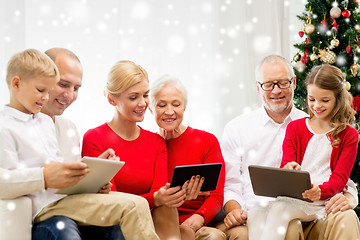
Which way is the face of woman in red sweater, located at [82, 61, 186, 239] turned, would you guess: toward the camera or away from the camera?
toward the camera

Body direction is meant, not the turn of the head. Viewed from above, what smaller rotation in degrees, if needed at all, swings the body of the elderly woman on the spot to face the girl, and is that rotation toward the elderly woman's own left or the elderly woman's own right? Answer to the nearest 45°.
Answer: approximately 90° to the elderly woman's own left

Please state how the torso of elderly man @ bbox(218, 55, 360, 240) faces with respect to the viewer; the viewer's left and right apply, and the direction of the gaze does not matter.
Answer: facing the viewer

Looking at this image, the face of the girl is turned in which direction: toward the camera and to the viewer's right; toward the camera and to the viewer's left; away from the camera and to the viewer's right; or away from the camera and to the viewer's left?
toward the camera and to the viewer's left

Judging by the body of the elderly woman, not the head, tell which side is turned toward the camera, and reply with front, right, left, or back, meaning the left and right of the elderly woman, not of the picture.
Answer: front

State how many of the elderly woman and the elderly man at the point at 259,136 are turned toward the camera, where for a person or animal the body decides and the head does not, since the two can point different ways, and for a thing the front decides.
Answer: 2

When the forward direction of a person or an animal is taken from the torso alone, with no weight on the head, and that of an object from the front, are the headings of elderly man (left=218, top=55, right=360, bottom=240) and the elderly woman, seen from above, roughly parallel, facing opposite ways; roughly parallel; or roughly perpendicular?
roughly parallel

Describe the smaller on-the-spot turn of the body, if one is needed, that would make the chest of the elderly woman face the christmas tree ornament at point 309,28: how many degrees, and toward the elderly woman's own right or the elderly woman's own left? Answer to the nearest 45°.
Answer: approximately 135° to the elderly woman's own left

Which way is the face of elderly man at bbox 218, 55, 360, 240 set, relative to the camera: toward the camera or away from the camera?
toward the camera

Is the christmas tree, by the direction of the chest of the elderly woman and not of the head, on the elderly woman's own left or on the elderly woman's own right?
on the elderly woman's own left

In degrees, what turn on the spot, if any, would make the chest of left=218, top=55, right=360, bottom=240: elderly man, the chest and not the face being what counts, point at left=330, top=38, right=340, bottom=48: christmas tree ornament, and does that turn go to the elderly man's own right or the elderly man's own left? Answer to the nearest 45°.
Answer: approximately 135° to the elderly man's own left

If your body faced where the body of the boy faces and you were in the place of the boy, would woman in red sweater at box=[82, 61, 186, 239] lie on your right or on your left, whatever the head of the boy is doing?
on your left
